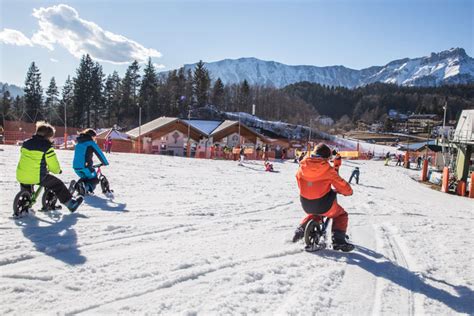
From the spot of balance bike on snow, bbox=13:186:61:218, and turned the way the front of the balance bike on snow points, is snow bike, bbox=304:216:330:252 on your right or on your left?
on your right

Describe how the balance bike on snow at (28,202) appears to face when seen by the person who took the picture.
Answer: facing away from the viewer and to the right of the viewer

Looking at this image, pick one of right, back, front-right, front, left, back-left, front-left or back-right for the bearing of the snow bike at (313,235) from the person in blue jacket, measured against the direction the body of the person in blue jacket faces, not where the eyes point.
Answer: right

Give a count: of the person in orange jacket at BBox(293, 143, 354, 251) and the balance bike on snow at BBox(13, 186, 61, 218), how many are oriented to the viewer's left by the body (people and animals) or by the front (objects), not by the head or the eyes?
0

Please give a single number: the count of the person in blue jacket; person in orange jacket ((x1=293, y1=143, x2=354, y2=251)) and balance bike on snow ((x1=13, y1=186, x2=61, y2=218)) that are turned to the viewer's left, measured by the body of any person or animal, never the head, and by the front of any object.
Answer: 0

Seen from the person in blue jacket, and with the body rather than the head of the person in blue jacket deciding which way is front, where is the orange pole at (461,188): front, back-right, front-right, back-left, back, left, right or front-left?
front-right

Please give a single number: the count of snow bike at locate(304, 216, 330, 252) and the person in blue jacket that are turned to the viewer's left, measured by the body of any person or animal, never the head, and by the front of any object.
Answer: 0

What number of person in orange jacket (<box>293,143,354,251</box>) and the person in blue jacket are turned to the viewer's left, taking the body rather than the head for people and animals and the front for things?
0

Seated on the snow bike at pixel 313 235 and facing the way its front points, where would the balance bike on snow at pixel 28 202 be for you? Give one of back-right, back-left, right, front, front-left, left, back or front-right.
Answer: back-left

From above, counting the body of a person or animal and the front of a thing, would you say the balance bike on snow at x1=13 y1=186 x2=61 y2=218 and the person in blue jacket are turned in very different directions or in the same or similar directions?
same or similar directions

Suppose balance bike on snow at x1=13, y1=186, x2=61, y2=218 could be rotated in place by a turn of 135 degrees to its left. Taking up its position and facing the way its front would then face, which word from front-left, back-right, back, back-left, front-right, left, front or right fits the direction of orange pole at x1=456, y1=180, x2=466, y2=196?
back

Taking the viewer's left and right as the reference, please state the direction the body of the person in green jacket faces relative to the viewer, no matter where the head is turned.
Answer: facing away from the viewer and to the right of the viewer

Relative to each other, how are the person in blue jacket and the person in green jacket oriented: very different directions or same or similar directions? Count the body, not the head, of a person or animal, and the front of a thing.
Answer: same or similar directions

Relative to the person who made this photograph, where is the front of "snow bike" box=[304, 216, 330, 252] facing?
facing away from the viewer and to the right of the viewer

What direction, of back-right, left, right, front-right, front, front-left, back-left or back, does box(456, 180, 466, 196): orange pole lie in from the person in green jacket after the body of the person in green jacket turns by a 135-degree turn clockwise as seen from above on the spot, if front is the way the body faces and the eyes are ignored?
left

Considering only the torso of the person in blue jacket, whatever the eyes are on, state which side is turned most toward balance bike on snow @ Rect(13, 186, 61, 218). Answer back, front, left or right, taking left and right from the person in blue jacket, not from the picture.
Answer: back

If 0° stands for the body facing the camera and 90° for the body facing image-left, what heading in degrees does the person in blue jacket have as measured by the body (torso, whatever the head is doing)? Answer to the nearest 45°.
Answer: approximately 225°
